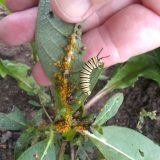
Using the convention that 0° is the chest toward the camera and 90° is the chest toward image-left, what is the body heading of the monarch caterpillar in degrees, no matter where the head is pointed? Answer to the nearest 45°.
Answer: approximately 270°
